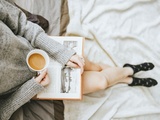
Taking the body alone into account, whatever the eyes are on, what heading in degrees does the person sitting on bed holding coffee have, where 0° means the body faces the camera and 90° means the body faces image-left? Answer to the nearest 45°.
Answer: approximately 270°
